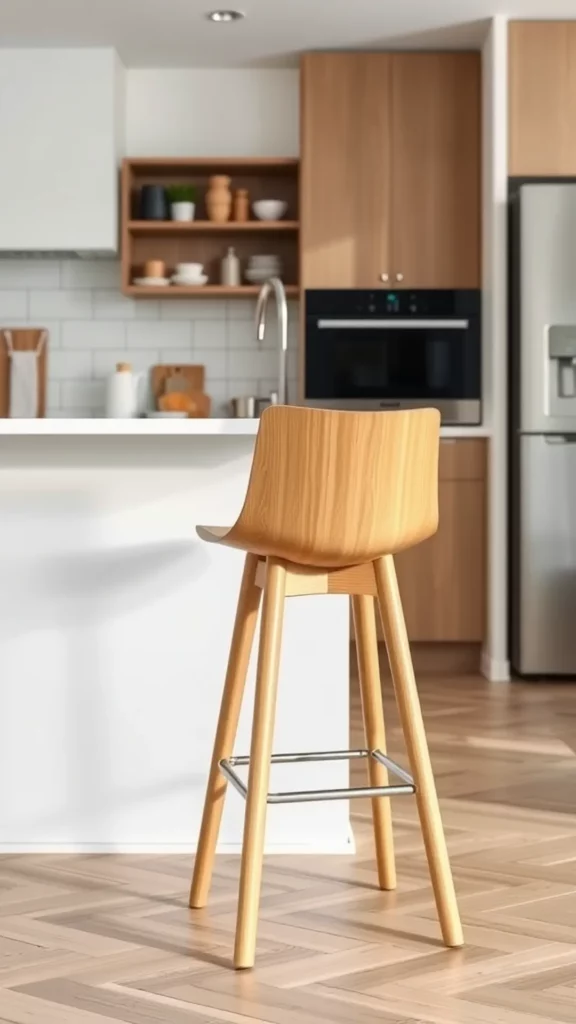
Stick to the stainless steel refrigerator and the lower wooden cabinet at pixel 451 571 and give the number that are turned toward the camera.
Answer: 2

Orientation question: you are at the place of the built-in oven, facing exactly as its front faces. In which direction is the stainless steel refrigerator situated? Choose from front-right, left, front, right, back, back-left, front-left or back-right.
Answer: front-left

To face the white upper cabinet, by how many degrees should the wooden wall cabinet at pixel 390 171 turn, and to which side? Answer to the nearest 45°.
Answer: approximately 90° to its right

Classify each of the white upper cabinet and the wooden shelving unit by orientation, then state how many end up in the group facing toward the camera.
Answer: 2

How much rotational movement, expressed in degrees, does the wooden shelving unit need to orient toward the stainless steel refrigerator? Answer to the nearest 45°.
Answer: approximately 45° to its left

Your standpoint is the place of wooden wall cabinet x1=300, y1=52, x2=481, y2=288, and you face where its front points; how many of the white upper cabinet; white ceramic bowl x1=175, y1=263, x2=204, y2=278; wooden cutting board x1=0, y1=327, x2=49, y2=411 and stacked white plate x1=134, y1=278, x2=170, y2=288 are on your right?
4
